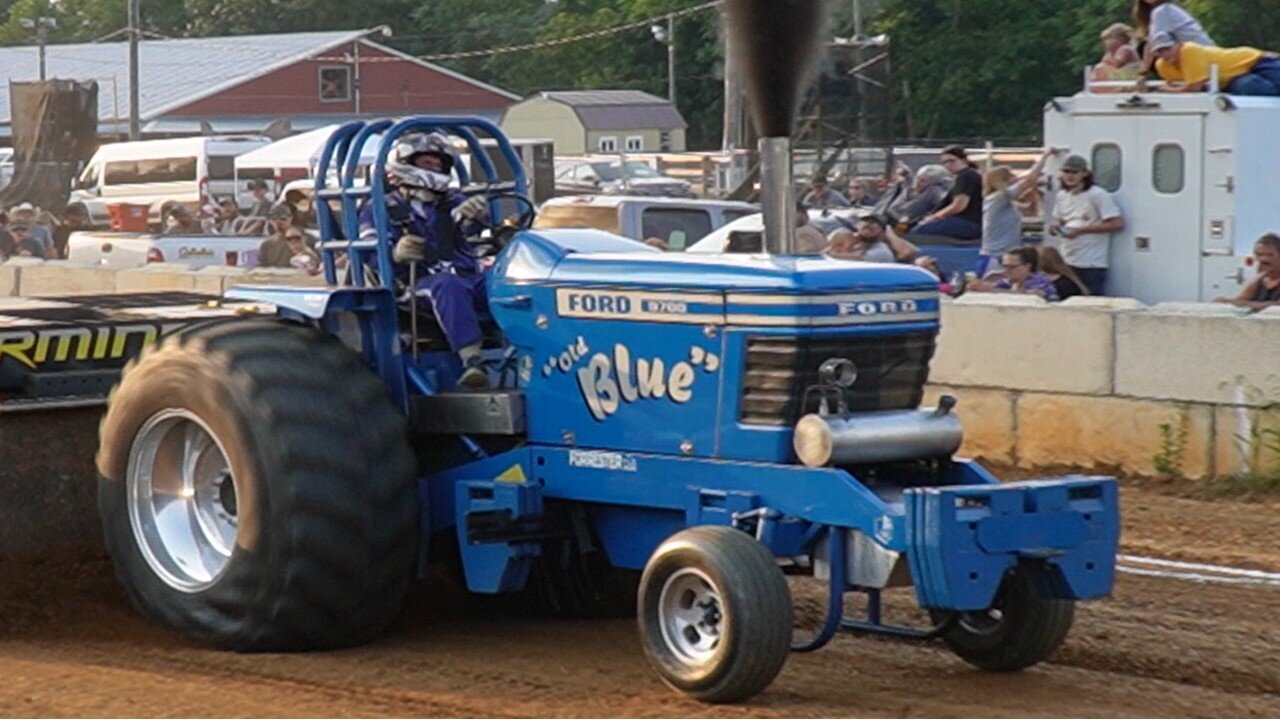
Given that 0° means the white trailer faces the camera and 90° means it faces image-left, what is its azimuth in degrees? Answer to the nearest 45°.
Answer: approximately 225°

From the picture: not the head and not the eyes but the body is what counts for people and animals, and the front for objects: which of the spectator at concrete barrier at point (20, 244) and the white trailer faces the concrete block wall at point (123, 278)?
the spectator at concrete barrier

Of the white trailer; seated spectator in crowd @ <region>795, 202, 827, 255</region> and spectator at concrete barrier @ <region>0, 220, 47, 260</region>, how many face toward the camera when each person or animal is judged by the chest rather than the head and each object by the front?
2

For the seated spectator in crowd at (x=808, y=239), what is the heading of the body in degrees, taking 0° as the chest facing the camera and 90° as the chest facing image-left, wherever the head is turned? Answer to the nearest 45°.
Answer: approximately 0°

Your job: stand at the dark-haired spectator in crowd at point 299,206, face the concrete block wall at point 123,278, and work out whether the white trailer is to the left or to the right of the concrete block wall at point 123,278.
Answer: left

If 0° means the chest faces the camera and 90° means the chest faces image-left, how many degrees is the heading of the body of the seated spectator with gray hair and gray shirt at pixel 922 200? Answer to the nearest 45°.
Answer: approximately 45°

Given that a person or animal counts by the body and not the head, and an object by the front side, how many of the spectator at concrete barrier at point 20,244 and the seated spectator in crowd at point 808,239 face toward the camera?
2
